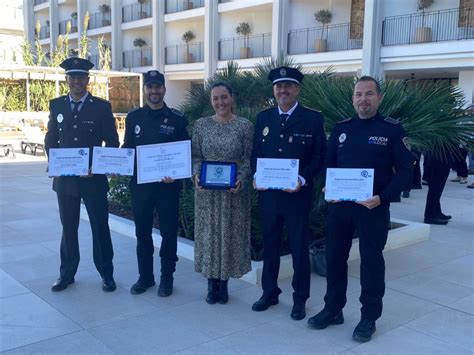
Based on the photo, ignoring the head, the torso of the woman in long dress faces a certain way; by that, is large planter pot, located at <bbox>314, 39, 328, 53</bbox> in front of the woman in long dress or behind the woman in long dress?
behind

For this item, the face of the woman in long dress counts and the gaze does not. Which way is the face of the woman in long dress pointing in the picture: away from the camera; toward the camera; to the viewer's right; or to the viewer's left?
toward the camera

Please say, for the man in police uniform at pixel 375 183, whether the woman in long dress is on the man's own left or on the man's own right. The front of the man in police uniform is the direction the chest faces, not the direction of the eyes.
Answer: on the man's own right

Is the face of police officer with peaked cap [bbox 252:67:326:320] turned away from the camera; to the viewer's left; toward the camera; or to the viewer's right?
toward the camera

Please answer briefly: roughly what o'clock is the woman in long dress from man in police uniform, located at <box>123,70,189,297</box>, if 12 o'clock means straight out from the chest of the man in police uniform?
The woman in long dress is roughly at 10 o'clock from the man in police uniform.

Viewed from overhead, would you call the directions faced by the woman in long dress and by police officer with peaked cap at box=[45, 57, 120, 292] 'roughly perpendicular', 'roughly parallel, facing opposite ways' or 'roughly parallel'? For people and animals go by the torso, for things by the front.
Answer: roughly parallel

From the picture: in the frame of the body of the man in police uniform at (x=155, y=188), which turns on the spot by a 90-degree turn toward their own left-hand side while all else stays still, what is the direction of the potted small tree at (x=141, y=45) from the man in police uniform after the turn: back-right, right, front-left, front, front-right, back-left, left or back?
left

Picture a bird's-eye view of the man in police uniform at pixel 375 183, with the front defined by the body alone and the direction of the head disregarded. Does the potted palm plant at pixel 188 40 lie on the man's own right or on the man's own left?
on the man's own right

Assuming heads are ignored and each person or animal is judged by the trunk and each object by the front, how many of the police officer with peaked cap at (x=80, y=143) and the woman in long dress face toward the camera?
2

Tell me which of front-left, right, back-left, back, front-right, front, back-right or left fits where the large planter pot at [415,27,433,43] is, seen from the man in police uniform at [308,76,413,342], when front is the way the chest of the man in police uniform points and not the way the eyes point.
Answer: back-right

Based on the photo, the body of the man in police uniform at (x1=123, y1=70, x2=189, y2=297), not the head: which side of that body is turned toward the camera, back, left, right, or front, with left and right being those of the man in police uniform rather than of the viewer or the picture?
front

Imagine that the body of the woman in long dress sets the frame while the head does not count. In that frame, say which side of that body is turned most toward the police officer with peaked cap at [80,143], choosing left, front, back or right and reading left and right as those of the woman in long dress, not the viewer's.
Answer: right

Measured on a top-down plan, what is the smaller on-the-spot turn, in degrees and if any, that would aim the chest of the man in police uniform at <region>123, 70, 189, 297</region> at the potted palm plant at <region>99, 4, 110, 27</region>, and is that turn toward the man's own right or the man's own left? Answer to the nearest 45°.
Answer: approximately 180°

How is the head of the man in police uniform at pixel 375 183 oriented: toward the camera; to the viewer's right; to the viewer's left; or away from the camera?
toward the camera

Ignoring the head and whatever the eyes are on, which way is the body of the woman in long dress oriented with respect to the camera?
toward the camera

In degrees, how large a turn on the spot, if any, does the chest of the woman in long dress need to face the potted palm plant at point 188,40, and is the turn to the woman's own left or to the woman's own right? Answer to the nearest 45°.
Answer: approximately 180°

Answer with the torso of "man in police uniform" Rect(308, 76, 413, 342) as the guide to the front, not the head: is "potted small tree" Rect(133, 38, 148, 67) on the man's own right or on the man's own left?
on the man's own right
